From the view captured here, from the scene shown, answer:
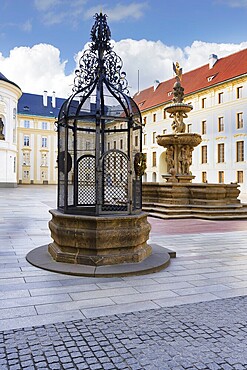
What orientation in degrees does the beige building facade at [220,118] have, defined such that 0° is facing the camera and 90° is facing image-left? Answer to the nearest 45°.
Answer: approximately 45°

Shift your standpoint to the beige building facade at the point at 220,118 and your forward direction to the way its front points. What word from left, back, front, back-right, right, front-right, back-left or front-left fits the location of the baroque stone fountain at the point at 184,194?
front-left

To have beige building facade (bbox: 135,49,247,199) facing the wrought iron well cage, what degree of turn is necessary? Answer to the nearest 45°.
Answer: approximately 45° to its left
